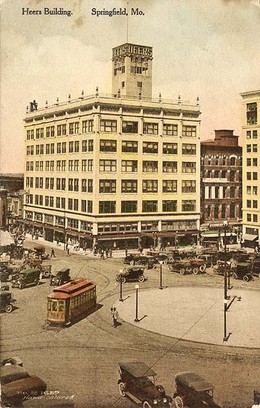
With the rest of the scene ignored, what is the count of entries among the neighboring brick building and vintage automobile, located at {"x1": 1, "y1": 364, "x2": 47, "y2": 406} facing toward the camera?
1

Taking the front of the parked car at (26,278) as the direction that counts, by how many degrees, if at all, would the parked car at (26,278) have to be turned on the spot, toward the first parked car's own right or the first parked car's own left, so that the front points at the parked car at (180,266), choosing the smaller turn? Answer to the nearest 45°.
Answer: approximately 135° to the first parked car's own left

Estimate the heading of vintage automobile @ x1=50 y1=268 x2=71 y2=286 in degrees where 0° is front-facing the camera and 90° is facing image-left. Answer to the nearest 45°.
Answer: approximately 45°
